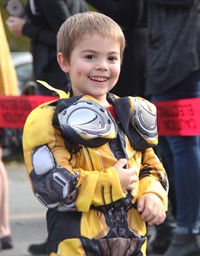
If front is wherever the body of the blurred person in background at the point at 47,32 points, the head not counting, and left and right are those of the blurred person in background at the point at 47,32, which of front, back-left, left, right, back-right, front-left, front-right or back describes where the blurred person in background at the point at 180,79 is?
back-left

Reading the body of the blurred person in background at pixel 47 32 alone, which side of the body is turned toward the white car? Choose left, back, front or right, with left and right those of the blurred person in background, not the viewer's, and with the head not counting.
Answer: right

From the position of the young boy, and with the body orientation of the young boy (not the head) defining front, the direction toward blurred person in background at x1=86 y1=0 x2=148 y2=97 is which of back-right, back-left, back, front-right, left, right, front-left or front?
back-left

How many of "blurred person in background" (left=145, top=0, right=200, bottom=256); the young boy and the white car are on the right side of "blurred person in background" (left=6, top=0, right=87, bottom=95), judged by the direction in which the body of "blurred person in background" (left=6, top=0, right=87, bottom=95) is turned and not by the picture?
1

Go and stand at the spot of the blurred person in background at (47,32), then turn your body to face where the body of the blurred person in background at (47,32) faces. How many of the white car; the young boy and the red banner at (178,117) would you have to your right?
1

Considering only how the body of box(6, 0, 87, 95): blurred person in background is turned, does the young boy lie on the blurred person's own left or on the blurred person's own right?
on the blurred person's own left
